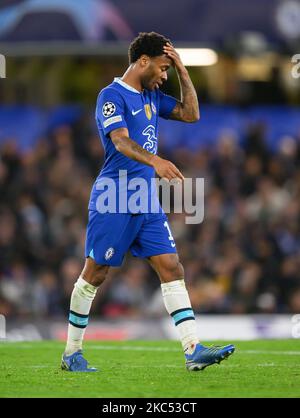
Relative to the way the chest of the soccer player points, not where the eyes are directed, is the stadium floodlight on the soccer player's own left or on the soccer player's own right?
on the soccer player's own left

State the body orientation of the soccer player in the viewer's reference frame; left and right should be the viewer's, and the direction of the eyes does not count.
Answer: facing the viewer and to the right of the viewer
